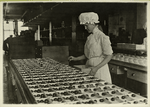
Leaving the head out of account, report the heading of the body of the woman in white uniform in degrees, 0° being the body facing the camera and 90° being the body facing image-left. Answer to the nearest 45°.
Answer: approximately 45°

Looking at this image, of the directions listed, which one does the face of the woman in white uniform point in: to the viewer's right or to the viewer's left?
to the viewer's left
